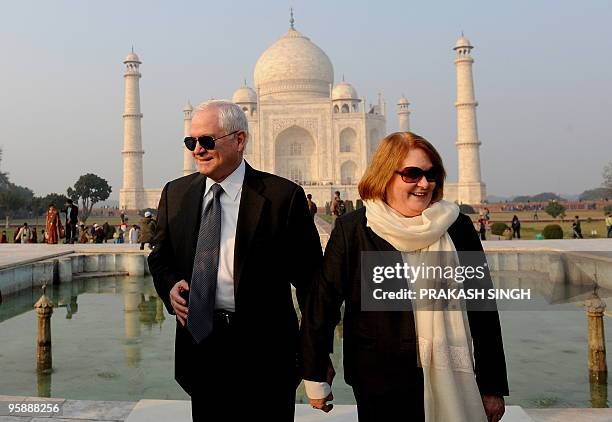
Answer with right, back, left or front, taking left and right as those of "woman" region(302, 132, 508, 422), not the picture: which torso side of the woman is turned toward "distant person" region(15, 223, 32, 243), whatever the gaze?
back

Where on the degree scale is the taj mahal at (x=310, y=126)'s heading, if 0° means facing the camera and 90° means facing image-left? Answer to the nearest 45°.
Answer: approximately 0°

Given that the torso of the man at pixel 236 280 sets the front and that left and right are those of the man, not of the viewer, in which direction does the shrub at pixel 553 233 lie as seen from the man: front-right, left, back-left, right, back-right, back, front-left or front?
back

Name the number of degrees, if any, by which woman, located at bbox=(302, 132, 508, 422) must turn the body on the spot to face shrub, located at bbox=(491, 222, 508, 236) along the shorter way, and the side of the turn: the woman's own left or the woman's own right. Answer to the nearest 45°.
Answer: approximately 135° to the woman's own left

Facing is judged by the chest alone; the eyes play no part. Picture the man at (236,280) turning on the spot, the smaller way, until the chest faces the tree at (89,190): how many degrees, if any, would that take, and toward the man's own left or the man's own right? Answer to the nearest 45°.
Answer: approximately 135° to the man's own right

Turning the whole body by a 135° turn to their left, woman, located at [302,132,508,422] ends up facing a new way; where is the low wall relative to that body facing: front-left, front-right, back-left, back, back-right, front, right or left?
front-left

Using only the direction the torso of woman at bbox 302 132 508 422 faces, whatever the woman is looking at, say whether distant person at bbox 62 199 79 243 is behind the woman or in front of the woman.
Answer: behind

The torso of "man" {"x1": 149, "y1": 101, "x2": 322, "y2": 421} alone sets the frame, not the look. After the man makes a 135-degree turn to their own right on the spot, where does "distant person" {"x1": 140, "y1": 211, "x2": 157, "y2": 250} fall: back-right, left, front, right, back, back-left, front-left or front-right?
front

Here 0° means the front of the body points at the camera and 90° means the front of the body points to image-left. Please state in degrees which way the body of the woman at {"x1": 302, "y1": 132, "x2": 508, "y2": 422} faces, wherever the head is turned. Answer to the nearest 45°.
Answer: approximately 315°
